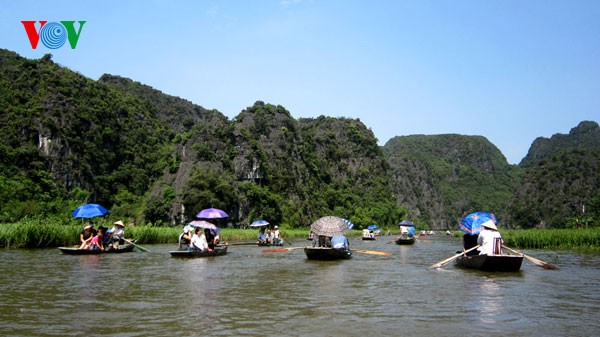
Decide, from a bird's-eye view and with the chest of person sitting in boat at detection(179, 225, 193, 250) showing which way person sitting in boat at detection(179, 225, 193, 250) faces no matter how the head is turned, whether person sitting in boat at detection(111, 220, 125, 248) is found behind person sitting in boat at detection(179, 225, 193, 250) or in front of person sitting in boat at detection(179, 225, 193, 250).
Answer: behind
